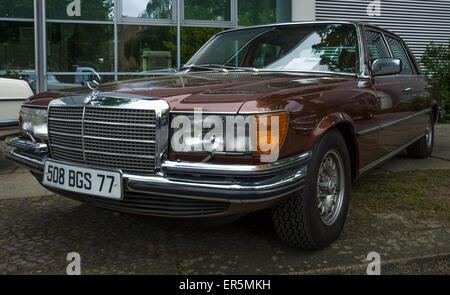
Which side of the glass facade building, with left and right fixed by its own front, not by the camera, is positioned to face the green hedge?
left

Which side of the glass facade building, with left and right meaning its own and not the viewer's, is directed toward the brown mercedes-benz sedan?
front

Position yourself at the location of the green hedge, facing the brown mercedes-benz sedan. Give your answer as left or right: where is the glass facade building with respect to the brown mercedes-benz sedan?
right

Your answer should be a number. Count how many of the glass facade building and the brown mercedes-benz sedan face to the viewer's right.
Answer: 0

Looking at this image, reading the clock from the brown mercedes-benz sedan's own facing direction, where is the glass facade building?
The glass facade building is roughly at 4 o'clock from the brown mercedes-benz sedan.

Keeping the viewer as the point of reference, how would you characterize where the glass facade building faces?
facing the viewer

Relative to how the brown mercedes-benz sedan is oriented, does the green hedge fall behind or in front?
behind

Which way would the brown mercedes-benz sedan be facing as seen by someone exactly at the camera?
facing the viewer and to the left of the viewer

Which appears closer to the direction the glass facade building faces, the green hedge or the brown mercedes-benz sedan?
the brown mercedes-benz sedan
